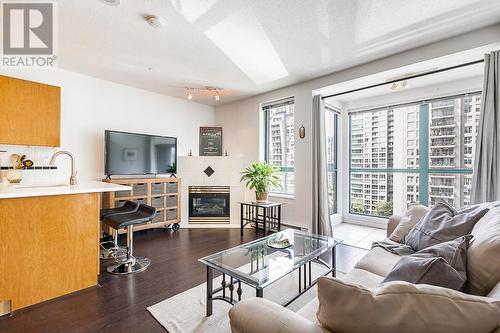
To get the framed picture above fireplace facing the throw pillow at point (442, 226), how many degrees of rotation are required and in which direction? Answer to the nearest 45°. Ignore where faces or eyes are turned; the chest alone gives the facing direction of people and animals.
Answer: approximately 45° to its left

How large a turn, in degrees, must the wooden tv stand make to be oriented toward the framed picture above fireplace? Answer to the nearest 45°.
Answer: approximately 90° to its left

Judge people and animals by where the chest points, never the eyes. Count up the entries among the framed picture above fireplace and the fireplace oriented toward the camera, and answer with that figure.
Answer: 2

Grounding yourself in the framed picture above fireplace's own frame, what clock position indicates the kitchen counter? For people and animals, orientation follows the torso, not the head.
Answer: The kitchen counter is roughly at 1 o'clock from the framed picture above fireplace.

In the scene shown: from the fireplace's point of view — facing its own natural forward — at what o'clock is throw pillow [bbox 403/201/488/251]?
The throw pillow is roughly at 11 o'clock from the fireplace.

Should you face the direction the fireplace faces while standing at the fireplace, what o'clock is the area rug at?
The area rug is roughly at 12 o'clock from the fireplace.

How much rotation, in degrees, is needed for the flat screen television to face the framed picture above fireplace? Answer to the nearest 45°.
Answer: approximately 90° to its left
